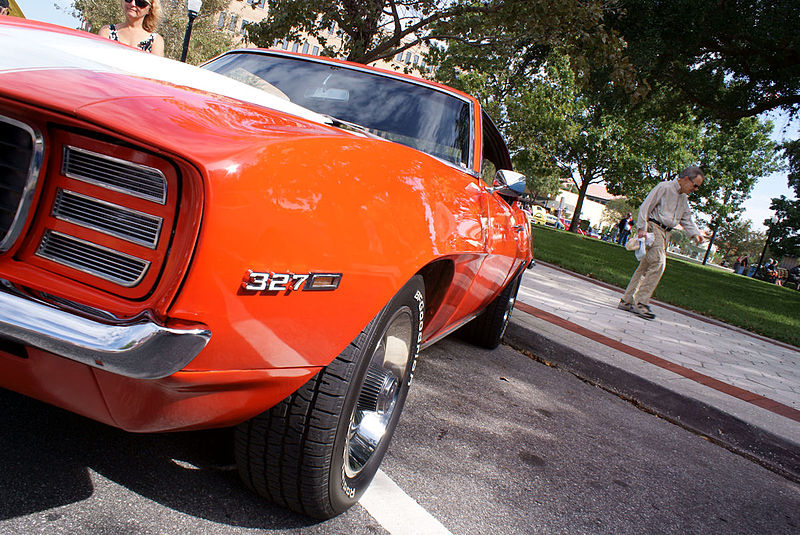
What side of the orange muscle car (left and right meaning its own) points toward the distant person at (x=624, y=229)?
back

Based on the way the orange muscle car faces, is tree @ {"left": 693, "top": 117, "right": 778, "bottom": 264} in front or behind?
behind

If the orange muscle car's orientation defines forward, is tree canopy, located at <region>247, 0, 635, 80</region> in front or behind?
behind

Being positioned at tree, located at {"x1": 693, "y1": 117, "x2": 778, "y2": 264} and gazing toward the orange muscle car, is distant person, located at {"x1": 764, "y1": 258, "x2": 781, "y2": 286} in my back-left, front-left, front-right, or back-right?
back-left

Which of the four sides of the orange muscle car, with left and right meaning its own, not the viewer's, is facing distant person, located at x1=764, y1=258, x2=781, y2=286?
back

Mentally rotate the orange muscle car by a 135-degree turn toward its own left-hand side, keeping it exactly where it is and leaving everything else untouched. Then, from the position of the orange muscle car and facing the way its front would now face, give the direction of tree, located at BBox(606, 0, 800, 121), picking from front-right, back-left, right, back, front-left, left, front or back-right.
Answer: front-left

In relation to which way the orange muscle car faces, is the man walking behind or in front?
behind

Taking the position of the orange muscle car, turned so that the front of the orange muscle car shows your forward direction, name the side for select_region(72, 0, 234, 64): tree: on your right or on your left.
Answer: on your right

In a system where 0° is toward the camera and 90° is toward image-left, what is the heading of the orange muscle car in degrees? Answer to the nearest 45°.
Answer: approximately 45°
